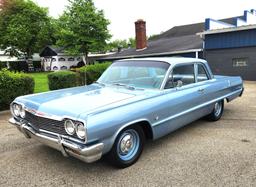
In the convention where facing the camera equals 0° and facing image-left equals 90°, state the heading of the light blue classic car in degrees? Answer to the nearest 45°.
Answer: approximately 45°

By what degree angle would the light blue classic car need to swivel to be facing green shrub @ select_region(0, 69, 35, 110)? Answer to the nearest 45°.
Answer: approximately 90° to its right

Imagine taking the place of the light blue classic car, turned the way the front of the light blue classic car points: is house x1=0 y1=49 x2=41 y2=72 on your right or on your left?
on your right

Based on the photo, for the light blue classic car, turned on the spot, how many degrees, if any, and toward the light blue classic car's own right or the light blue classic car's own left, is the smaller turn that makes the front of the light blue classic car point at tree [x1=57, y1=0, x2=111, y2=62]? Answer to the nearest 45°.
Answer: approximately 135° to the light blue classic car's own right

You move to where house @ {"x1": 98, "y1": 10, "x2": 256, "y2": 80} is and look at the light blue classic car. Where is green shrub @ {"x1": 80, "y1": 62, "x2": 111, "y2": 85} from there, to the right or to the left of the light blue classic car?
right

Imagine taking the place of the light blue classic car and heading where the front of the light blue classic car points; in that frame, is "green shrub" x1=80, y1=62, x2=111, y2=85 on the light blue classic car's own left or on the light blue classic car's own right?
on the light blue classic car's own right

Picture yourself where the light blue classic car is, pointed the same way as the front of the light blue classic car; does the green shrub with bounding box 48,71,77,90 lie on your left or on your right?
on your right
